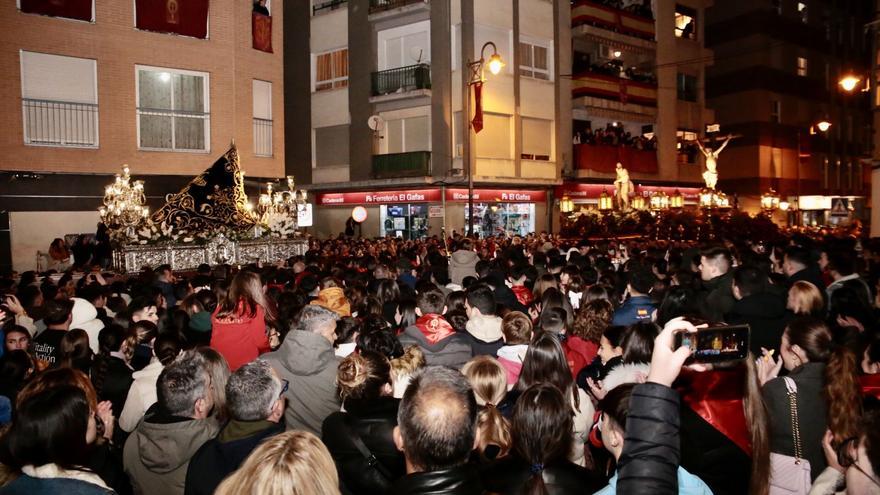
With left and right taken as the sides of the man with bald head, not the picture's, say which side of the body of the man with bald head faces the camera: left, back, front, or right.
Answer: back

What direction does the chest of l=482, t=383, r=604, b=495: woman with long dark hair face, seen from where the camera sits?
away from the camera

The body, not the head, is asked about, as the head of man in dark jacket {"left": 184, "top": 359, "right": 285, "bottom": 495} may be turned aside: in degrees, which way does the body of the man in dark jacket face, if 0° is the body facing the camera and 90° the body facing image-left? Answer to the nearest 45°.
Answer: approximately 225°

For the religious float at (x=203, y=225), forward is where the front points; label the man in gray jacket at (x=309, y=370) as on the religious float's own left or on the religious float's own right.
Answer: on the religious float's own right

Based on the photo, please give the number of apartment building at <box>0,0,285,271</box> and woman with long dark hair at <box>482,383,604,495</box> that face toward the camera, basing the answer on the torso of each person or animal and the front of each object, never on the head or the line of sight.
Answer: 1

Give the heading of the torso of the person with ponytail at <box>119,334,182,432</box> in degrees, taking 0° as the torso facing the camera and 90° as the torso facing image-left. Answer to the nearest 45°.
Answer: approximately 135°

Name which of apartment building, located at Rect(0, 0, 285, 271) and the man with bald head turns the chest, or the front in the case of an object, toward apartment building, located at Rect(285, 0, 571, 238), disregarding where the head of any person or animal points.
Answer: the man with bald head

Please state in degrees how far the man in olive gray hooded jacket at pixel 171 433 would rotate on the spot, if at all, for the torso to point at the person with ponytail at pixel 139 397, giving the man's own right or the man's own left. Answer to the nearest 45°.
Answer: approximately 45° to the man's own left

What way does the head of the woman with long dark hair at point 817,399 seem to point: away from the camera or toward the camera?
away from the camera

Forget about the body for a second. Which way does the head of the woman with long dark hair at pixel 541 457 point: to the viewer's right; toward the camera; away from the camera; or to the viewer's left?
away from the camera

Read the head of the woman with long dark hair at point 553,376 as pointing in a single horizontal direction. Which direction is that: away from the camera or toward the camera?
away from the camera

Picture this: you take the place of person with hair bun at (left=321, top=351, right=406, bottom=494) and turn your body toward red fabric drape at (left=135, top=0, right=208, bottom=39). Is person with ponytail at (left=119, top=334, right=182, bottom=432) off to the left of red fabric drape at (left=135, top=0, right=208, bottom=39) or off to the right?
left

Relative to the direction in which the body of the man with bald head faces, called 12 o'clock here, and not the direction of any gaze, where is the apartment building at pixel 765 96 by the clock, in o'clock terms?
The apartment building is roughly at 1 o'clock from the man with bald head.
